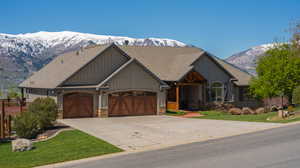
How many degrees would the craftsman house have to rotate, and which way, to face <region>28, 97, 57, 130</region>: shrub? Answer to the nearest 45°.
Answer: approximately 90° to its right

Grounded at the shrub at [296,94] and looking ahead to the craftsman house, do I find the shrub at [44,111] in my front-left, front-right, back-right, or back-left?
front-left

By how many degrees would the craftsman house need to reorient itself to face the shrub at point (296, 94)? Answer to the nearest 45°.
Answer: approximately 45° to its left

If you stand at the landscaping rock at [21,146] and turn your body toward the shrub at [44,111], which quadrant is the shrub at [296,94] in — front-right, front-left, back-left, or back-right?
front-right

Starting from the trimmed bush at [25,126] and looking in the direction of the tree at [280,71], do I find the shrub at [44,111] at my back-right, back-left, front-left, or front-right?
front-left

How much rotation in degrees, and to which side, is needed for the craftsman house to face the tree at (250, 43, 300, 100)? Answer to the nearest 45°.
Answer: approximately 45° to its left

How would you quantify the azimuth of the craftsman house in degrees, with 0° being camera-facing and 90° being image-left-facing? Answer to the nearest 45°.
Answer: approximately 315°

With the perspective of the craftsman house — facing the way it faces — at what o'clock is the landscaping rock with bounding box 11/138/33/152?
The landscaping rock is roughly at 2 o'clock from the craftsman house.

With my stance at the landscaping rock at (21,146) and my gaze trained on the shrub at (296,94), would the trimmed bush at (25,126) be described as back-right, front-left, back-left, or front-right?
front-left

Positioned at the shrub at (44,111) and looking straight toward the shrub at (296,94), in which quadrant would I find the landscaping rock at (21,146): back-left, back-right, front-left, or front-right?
back-right
